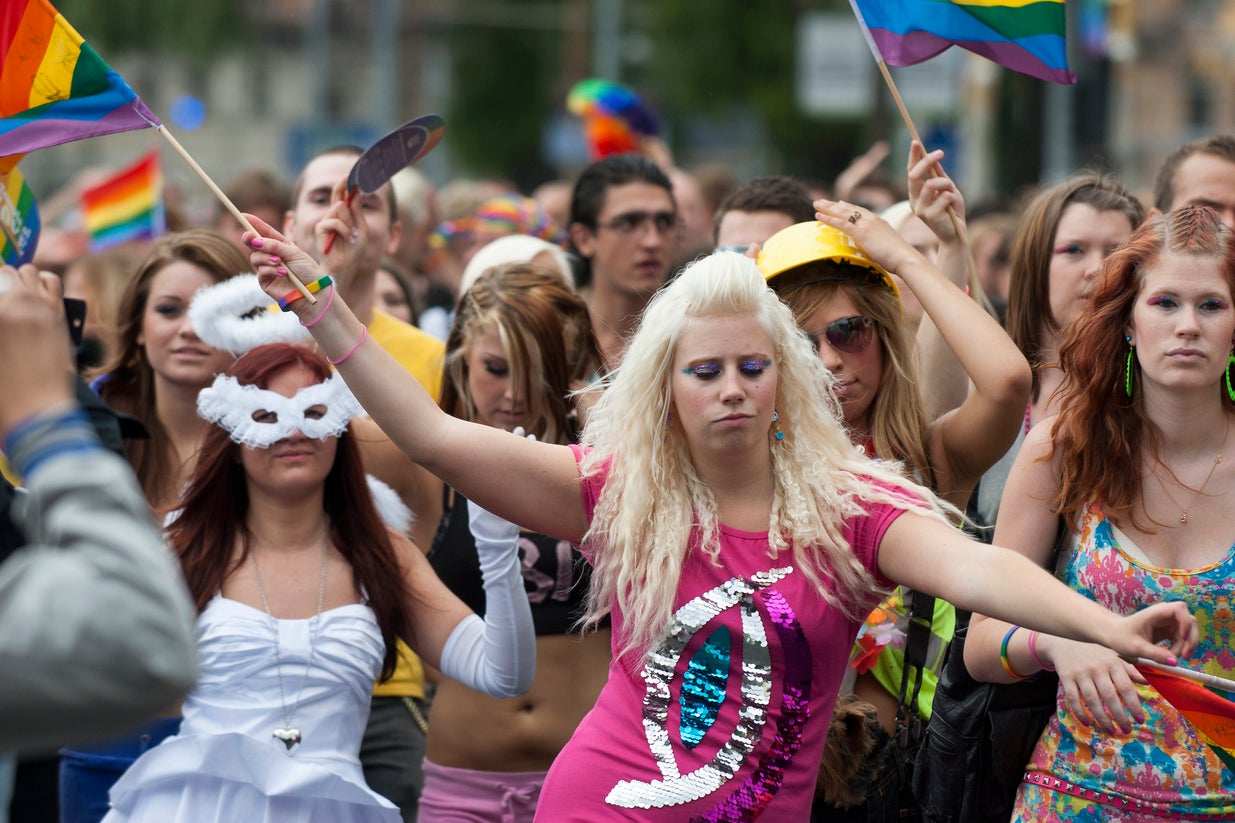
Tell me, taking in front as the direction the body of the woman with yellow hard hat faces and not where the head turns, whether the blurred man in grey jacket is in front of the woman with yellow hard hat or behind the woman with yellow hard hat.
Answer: in front

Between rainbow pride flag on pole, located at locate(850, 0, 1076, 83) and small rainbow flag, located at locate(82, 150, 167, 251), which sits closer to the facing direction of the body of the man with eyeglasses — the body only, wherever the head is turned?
the rainbow pride flag on pole

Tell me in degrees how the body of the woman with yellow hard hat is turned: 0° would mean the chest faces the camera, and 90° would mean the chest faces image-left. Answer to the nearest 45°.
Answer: approximately 45°

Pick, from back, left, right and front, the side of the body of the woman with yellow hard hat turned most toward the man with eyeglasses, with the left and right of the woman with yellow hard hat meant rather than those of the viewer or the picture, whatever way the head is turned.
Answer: right

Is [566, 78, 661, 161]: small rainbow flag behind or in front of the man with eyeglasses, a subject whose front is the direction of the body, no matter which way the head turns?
behind

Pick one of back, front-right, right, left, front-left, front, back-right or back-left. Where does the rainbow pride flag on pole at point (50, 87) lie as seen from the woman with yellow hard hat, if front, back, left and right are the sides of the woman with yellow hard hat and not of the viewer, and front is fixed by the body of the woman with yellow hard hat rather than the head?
front-right

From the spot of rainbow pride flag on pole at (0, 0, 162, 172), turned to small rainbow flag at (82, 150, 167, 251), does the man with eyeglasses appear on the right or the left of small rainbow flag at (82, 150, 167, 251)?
right

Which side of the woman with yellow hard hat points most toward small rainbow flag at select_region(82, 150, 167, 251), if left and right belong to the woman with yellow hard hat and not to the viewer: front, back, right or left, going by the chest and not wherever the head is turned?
right

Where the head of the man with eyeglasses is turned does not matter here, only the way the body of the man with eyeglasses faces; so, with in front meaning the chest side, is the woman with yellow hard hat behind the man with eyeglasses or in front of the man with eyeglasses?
in front

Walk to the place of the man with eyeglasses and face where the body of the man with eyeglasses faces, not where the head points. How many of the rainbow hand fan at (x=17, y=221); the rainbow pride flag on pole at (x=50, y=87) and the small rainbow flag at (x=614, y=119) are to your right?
2

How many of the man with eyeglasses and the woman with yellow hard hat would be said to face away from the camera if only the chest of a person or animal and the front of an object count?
0

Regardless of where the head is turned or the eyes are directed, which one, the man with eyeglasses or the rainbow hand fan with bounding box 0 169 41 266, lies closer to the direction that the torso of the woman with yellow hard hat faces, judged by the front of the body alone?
the rainbow hand fan
